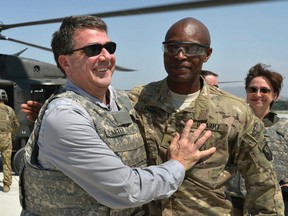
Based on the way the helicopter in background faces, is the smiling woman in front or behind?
in front

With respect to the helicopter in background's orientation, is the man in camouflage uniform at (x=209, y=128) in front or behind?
in front
